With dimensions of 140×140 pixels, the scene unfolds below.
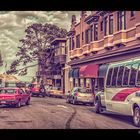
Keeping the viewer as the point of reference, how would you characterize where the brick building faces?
facing the viewer and to the left of the viewer

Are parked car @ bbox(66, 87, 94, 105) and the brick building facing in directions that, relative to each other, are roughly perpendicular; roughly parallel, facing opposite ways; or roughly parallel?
roughly perpendicular

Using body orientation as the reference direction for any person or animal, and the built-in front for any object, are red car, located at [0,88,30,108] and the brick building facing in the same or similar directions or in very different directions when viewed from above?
very different directions

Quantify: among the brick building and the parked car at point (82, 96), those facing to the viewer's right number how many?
0

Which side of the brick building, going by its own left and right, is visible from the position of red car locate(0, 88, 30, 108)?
front
